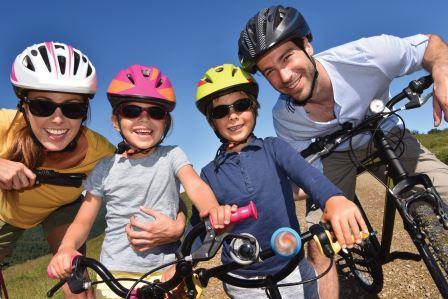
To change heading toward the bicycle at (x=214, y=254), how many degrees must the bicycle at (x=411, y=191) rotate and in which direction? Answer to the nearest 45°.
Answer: approximately 90° to its right

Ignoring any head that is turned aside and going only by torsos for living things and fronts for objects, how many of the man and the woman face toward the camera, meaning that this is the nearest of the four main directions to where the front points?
2

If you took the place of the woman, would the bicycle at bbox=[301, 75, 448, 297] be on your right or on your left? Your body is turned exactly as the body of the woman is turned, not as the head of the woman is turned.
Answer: on your left

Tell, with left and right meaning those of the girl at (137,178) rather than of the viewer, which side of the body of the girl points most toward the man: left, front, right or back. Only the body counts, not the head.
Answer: left

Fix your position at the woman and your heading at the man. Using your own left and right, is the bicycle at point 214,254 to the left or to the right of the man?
right
